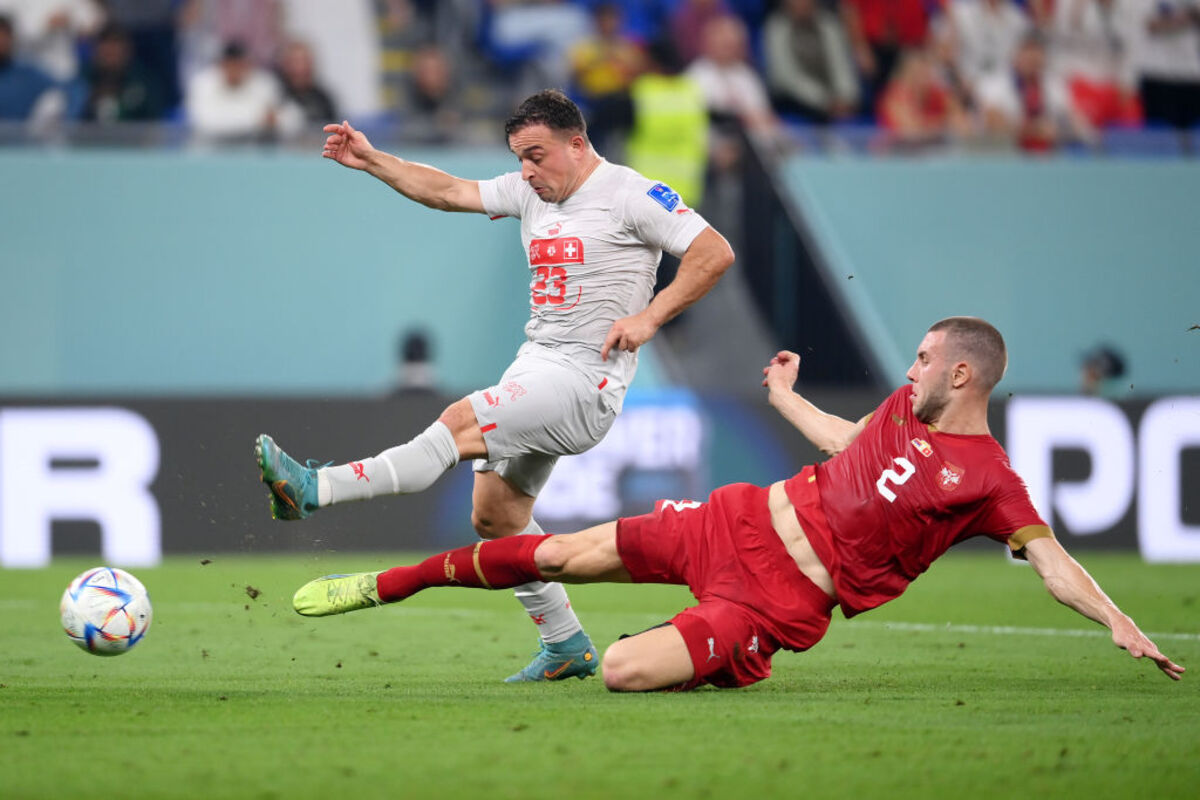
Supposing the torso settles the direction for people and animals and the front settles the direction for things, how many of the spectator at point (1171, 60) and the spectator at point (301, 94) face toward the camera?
2

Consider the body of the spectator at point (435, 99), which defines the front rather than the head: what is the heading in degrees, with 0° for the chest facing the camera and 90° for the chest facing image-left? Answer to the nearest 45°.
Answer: approximately 0°

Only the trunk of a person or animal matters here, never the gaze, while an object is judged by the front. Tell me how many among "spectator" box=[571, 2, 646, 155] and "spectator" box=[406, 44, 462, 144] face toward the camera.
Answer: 2

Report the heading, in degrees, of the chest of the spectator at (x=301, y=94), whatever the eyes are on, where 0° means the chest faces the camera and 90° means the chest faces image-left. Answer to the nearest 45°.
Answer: approximately 0°

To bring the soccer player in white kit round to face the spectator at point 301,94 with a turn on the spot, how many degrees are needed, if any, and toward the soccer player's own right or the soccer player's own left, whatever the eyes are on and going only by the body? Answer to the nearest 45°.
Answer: approximately 135° to the soccer player's own right

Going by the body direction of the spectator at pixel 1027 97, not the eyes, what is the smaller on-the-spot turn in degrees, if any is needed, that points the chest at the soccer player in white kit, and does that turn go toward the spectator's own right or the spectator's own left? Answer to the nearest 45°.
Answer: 0° — they already face them

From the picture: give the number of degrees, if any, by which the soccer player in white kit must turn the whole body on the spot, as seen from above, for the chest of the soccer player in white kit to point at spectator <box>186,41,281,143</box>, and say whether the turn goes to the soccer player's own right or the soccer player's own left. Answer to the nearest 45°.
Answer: approximately 135° to the soccer player's own right

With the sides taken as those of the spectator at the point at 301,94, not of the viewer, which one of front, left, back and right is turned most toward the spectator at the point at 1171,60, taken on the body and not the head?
left

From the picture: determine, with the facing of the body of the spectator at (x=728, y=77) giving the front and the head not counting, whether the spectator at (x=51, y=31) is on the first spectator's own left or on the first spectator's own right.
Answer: on the first spectator's own right

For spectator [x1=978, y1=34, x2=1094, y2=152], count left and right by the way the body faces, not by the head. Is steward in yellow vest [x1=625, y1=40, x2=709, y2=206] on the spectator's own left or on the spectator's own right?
on the spectator's own right

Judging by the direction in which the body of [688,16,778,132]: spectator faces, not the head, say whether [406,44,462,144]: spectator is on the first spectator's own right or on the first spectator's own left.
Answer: on the first spectator's own right
